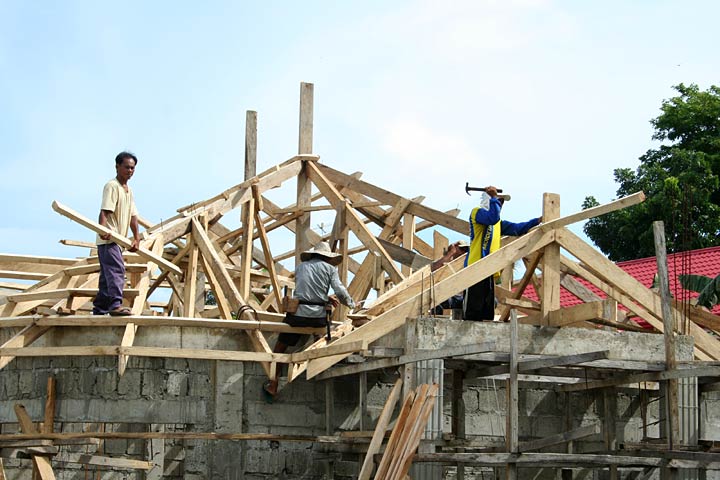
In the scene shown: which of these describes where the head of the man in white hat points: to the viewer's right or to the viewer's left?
to the viewer's right

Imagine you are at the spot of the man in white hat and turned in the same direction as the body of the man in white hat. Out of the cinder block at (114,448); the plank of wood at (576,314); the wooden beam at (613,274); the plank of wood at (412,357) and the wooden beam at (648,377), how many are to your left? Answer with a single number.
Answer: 1

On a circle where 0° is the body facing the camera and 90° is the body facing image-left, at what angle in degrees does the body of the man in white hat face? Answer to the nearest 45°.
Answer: approximately 225°

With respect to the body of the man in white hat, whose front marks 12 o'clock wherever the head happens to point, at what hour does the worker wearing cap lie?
The worker wearing cap is roughly at 2 o'clock from the man in white hat.

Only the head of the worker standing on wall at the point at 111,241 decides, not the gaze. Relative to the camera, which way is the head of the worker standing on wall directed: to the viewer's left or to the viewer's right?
to the viewer's right

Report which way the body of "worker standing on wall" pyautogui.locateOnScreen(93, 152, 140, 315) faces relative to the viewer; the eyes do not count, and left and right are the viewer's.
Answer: facing the viewer and to the right of the viewer

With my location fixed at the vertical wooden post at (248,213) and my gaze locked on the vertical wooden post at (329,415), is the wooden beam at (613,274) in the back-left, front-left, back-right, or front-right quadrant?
front-left
